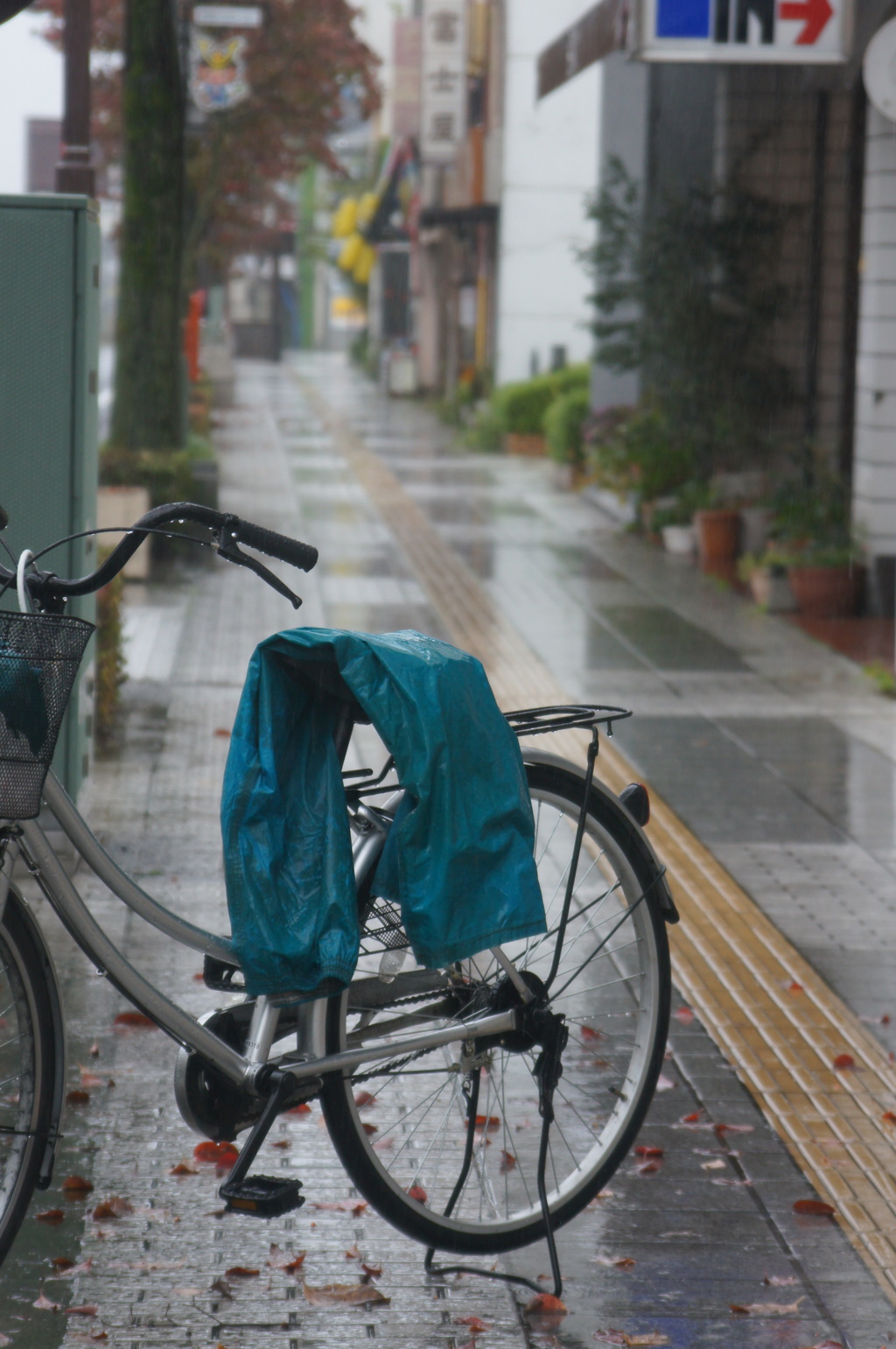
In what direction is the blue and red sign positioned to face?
toward the camera

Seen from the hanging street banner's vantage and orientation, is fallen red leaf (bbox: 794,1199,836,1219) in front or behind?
in front

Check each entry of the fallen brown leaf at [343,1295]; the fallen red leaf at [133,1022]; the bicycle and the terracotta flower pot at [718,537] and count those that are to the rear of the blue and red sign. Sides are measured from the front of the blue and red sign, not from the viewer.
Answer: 1

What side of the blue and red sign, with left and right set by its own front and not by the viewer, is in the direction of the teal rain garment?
front

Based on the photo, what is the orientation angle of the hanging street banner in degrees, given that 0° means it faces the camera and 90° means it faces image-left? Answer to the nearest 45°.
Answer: approximately 0°

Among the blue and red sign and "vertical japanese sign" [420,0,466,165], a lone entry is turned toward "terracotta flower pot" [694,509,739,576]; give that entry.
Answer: the vertical japanese sign

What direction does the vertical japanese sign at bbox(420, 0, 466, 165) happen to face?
toward the camera

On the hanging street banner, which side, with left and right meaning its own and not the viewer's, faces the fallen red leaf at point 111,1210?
front

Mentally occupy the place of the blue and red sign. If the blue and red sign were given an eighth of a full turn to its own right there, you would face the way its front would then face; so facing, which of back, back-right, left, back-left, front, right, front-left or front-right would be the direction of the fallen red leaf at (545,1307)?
front-left

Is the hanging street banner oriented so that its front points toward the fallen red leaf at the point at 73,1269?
yes

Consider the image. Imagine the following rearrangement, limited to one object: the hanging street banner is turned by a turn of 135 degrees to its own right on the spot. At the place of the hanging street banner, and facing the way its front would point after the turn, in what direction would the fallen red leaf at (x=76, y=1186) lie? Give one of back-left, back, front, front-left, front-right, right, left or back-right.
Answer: back-left

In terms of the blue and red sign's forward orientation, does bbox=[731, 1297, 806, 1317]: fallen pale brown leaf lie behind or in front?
in front

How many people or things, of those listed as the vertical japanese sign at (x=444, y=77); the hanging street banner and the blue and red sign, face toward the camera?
3
